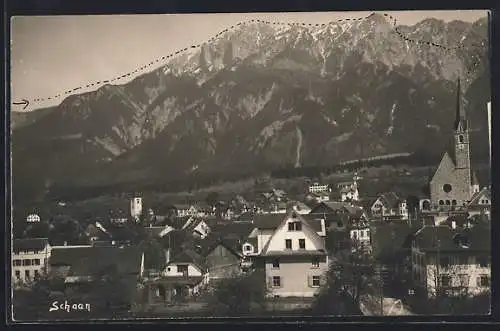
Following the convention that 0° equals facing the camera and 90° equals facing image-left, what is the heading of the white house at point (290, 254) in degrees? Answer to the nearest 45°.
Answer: approximately 0°

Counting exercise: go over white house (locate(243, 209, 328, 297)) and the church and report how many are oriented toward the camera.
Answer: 2
